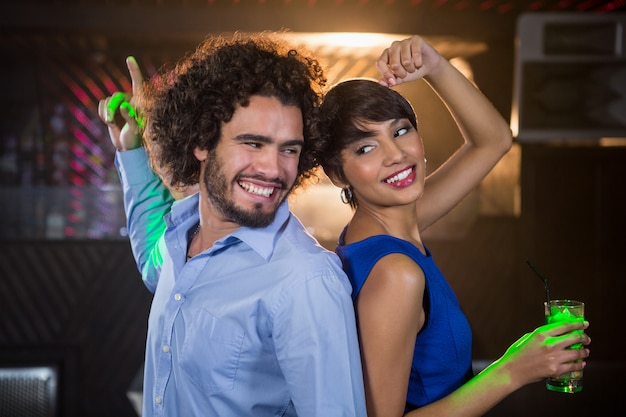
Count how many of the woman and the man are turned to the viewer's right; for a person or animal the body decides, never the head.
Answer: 1

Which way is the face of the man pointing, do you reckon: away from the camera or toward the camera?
toward the camera

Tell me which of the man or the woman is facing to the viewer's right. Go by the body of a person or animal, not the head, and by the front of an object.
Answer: the woman

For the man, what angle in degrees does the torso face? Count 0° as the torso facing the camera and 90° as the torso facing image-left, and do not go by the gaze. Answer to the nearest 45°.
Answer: approximately 45°

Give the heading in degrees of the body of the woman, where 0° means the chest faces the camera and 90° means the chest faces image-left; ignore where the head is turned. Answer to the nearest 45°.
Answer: approximately 270°
